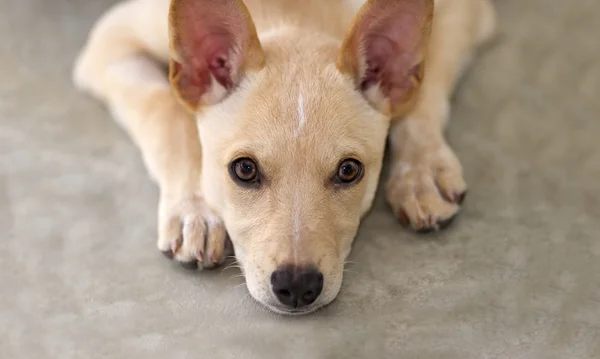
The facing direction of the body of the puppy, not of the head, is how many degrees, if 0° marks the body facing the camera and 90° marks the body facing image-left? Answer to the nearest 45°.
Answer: approximately 0°
